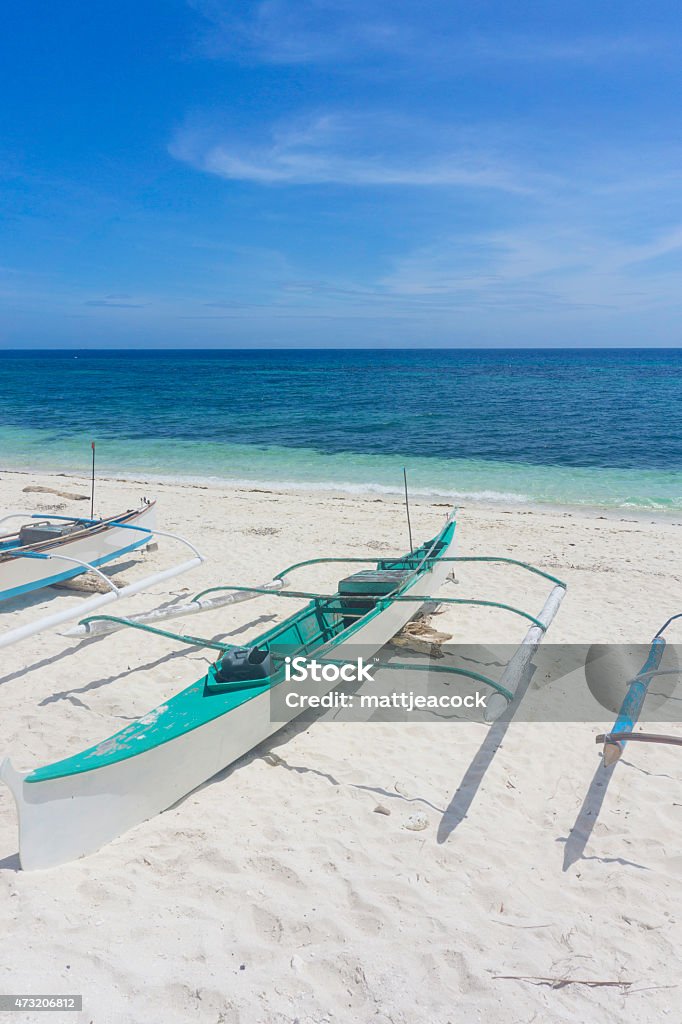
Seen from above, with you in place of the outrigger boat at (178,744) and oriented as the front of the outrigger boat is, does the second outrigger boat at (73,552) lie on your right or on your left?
on your right

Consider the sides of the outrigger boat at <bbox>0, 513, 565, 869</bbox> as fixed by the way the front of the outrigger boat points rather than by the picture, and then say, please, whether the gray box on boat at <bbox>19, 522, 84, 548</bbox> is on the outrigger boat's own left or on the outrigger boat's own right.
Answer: on the outrigger boat's own right

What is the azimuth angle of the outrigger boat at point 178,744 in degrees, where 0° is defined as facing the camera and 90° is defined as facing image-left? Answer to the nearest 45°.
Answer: approximately 45°
